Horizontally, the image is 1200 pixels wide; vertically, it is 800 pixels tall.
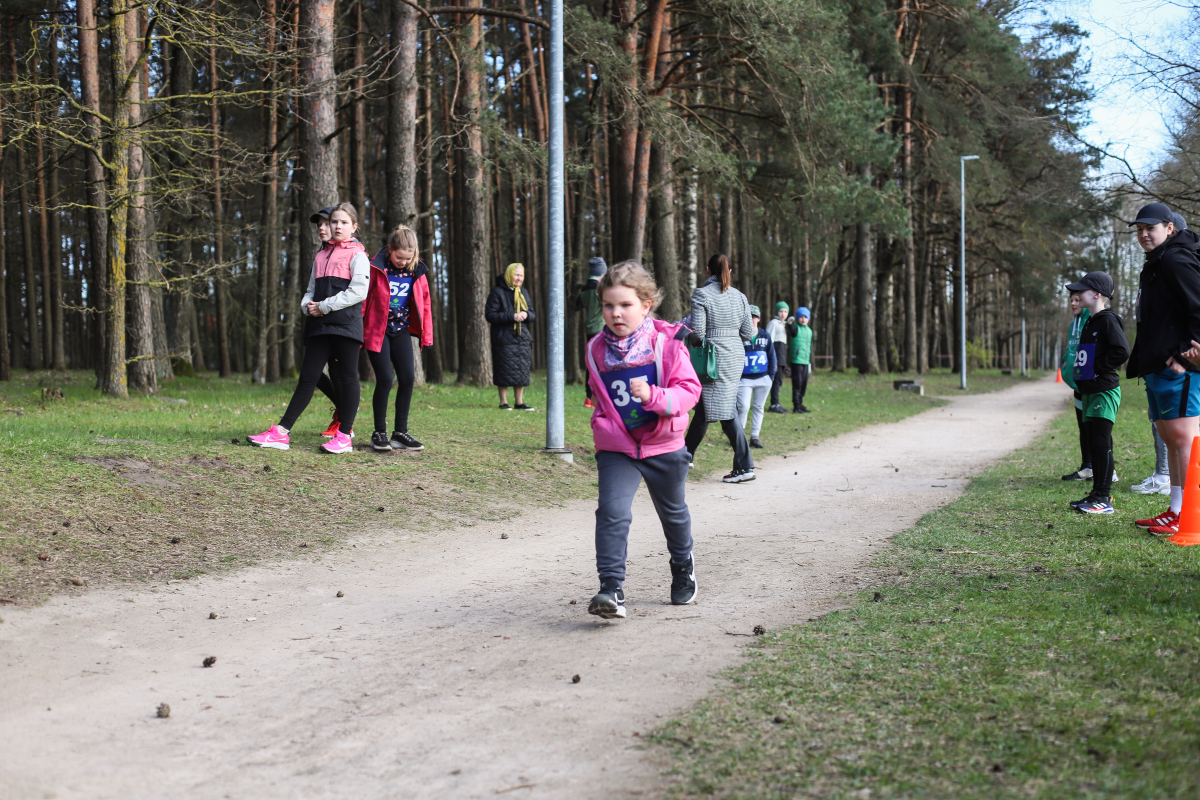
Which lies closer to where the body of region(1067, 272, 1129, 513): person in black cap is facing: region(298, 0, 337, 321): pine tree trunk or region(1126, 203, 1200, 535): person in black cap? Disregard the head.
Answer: the pine tree trunk

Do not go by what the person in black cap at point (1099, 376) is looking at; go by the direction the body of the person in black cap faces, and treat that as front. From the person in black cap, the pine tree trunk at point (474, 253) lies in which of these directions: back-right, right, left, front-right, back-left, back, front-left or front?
front-right

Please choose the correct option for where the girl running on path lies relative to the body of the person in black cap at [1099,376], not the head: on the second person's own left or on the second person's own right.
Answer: on the second person's own left

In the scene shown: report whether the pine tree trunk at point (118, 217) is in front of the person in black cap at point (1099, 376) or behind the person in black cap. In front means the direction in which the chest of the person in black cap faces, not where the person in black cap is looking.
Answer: in front

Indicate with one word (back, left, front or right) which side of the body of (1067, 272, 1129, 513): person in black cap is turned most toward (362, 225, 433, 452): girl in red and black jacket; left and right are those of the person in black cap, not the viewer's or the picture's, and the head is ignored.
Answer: front

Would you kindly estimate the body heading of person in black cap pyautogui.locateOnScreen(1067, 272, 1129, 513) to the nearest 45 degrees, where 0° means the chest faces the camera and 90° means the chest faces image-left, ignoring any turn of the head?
approximately 90°

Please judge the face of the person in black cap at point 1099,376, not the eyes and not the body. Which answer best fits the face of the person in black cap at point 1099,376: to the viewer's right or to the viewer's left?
to the viewer's left

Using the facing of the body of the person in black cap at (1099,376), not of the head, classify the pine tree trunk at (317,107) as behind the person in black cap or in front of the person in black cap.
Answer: in front

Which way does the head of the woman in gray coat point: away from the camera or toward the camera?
away from the camera

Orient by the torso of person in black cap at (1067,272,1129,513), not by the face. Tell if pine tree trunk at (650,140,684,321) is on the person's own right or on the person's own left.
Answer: on the person's own right
